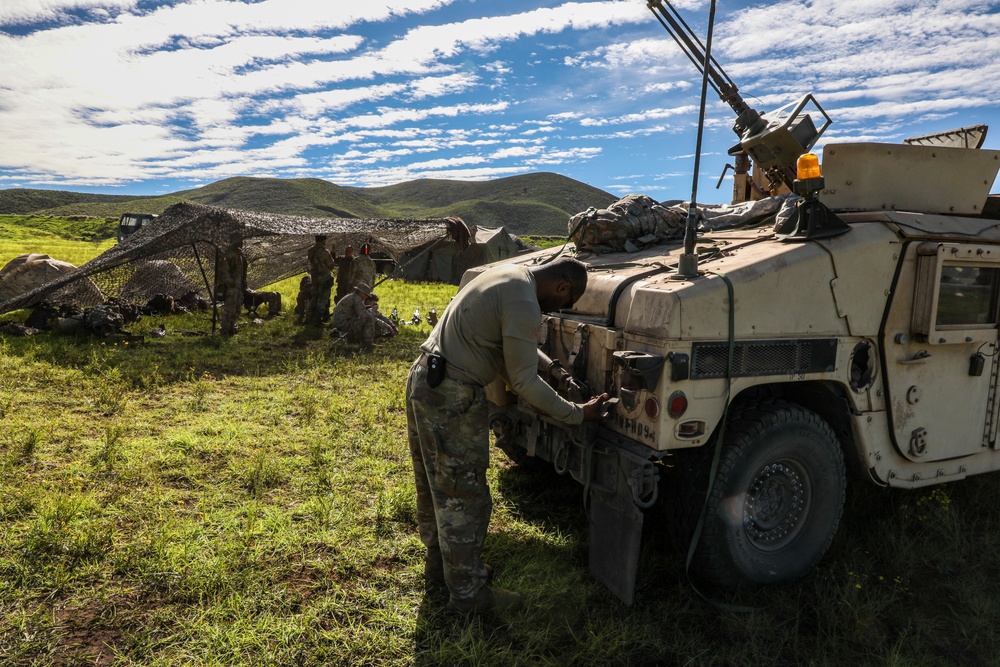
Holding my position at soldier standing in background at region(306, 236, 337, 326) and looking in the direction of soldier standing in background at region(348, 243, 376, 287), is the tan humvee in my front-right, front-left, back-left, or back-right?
back-right

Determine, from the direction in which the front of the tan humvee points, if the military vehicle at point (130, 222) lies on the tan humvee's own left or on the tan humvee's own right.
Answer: on the tan humvee's own left

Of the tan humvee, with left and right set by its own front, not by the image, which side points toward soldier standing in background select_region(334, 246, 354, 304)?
left

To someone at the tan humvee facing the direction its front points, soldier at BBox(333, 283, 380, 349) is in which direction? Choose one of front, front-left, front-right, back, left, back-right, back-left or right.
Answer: left

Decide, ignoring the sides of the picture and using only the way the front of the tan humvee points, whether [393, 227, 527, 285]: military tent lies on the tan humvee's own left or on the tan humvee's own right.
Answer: on the tan humvee's own left

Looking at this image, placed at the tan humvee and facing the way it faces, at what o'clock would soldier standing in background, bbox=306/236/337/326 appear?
The soldier standing in background is roughly at 9 o'clock from the tan humvee.

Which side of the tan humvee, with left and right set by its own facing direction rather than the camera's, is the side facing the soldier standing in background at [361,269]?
left

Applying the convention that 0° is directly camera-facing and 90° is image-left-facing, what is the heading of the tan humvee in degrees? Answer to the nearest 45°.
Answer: approximately 225°

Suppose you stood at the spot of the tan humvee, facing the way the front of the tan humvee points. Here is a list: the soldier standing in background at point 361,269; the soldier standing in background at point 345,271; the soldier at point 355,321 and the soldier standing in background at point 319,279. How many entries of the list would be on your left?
4
